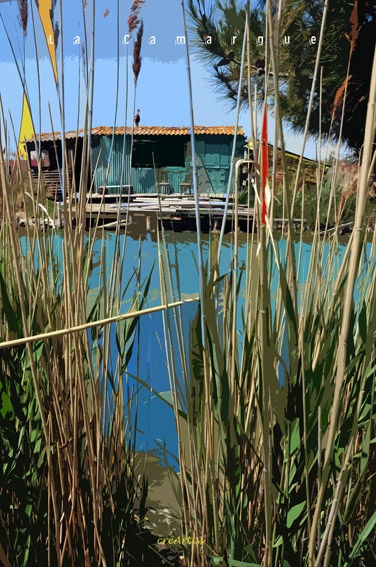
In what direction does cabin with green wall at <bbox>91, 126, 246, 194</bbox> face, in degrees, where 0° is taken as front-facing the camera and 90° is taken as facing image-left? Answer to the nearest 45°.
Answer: approximately 0°
